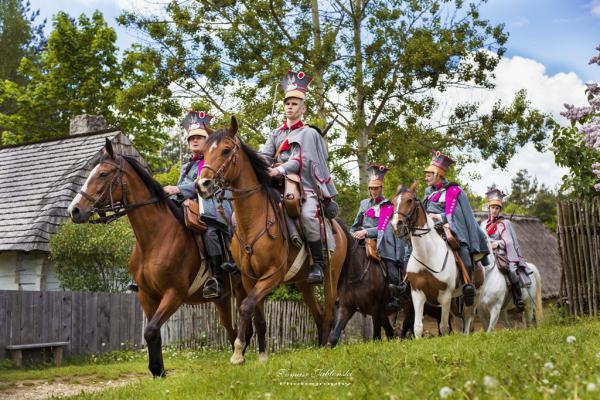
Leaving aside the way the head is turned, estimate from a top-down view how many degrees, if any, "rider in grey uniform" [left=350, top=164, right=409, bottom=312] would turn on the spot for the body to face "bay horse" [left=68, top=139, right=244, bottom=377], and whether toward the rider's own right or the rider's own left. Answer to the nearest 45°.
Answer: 0° — they already face it

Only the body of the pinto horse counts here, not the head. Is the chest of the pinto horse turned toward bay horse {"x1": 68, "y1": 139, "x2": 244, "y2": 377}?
yes

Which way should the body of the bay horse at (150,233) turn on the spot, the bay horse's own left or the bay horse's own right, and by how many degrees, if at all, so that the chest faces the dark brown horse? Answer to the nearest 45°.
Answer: approximately 180°

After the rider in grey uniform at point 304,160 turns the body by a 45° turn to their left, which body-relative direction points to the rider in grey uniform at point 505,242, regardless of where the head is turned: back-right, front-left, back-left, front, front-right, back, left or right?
back-left

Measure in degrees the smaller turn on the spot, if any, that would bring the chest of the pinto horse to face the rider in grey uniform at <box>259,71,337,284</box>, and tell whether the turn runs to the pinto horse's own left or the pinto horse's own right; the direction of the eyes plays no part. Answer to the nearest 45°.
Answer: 0° — it already faces them

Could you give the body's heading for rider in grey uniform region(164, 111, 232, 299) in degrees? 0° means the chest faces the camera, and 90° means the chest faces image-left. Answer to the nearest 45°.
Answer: approximately 45°

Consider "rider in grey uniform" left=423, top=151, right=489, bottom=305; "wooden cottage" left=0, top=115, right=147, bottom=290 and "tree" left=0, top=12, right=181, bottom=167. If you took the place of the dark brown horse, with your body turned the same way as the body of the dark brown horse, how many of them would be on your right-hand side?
2

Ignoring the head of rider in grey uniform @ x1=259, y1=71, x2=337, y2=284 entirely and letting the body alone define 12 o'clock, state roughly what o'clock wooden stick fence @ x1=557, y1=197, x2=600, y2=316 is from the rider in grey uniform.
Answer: The wooden stick fence is roughly at 6 o'clock from the rider in grey uniform.

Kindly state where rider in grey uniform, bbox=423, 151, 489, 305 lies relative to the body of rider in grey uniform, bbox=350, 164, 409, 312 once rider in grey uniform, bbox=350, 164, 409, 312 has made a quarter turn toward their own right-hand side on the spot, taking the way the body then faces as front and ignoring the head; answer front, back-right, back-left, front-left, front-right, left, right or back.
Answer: back

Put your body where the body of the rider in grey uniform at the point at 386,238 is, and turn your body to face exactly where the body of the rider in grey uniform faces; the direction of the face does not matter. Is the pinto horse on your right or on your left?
on your left

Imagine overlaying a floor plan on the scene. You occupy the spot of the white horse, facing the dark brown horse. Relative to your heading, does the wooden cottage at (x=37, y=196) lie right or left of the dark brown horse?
right

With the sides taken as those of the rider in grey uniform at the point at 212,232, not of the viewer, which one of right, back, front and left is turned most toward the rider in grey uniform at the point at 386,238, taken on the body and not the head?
back

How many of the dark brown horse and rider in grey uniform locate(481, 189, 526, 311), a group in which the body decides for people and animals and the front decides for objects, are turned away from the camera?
0

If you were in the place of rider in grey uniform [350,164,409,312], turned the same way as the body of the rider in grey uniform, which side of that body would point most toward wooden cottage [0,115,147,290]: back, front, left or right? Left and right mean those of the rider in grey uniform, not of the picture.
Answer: right

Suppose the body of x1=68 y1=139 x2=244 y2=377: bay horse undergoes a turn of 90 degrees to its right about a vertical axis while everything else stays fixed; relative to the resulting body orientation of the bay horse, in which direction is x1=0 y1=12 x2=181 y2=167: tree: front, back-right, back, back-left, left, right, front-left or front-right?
front-right
